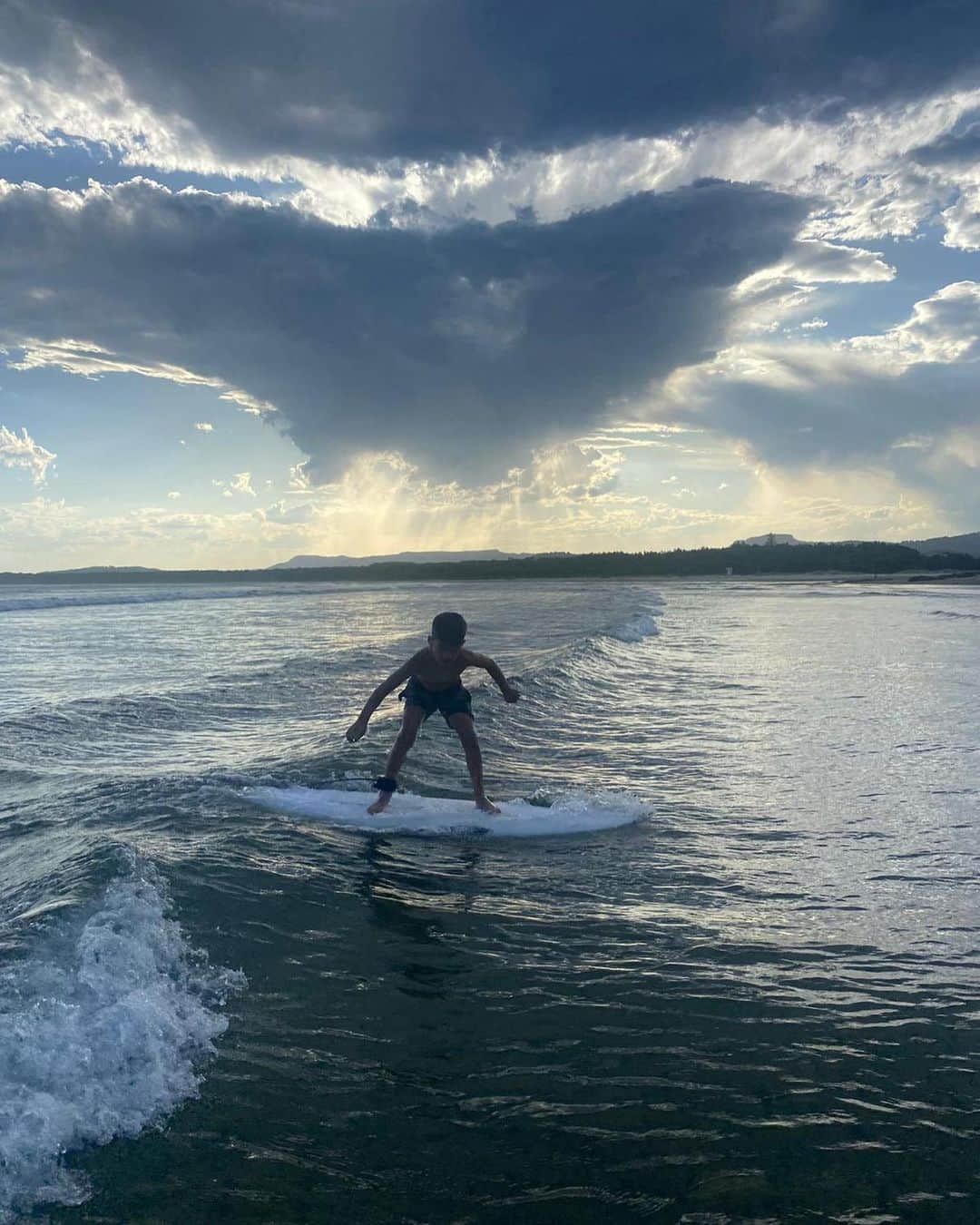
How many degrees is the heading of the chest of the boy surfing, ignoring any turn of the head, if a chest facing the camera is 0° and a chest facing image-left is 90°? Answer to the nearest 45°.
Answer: approximately 0°
